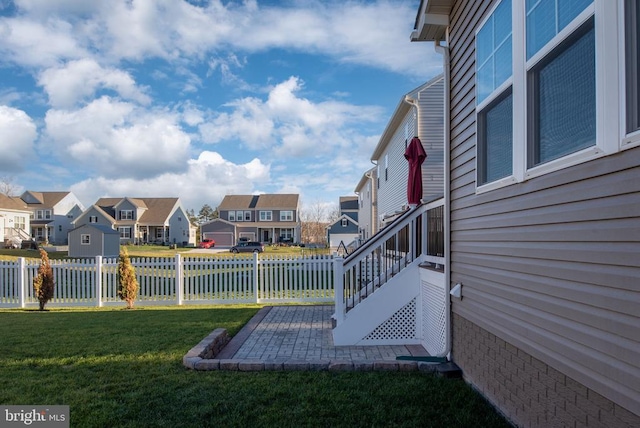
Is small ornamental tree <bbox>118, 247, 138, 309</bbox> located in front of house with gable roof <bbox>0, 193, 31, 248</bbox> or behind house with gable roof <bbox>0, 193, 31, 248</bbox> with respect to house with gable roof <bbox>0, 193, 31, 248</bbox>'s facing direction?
in front

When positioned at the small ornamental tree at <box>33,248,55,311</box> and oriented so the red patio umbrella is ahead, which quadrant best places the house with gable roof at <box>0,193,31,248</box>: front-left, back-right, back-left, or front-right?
back-left

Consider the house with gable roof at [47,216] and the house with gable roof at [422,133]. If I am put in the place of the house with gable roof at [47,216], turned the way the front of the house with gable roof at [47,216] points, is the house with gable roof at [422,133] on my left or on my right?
on my left

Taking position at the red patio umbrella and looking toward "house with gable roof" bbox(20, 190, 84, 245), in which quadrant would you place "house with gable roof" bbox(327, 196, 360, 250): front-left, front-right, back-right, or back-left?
front-right

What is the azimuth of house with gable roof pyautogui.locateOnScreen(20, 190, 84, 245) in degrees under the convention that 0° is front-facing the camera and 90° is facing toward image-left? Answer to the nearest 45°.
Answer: approximately 45°

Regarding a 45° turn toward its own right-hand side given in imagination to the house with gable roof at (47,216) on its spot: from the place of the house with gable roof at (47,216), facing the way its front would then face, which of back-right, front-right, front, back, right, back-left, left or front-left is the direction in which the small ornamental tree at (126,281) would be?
left

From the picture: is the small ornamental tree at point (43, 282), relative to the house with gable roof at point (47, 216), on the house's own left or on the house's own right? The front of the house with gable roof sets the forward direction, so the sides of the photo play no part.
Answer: on the house's own left

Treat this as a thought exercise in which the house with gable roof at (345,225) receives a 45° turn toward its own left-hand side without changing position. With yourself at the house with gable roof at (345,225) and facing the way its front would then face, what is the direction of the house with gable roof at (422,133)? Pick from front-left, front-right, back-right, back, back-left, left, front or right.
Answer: front-right
